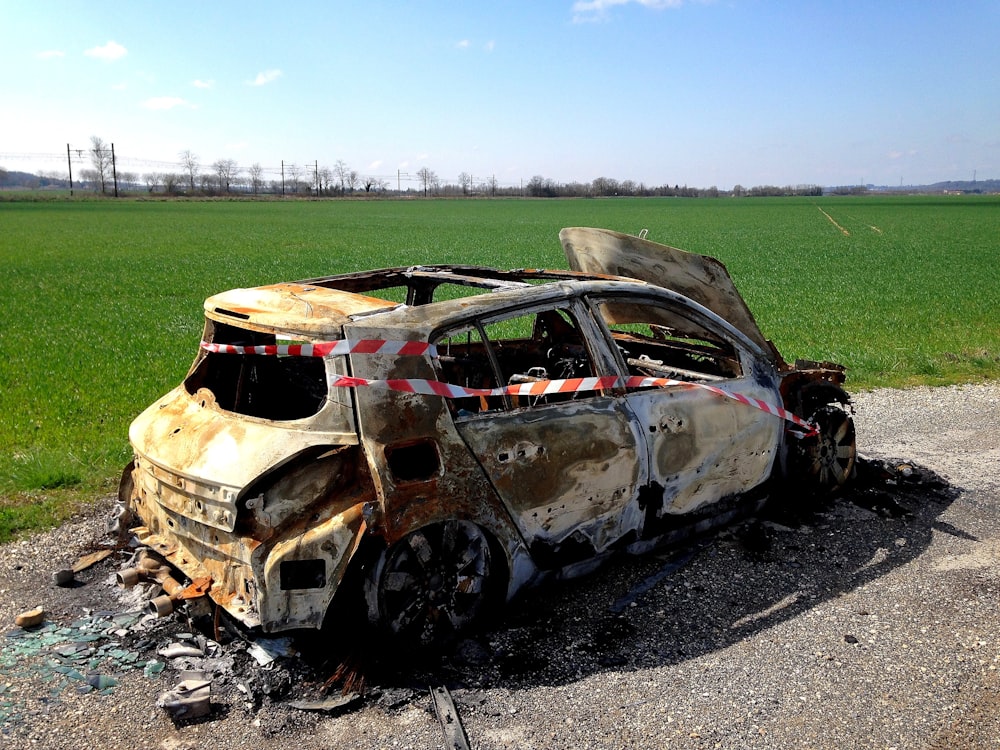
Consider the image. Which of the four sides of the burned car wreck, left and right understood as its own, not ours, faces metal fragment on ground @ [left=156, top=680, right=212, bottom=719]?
back

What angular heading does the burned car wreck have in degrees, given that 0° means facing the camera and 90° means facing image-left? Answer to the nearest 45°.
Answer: approximately 225°

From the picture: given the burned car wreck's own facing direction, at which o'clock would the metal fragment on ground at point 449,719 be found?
The metal fragment on ground is roughly at 4 o'clock from the burned car wreck.
